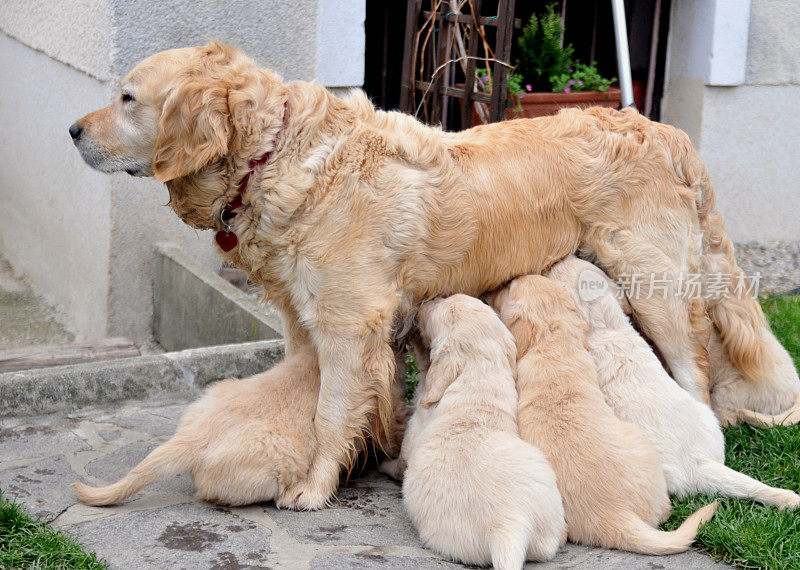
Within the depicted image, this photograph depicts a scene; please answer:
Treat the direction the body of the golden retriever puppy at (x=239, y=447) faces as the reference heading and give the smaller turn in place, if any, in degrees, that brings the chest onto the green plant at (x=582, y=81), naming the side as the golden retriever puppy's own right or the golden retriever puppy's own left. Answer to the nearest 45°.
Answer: approximately 45° to the golden retriever puppy's own left

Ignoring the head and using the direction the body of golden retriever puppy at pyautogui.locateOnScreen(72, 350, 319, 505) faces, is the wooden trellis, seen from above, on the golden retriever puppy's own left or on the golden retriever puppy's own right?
on the golden retriever puppy's own left

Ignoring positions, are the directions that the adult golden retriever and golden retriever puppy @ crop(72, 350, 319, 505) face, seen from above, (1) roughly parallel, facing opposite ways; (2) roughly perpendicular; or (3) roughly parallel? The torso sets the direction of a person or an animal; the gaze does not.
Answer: roughly parallel, facing opposite ways

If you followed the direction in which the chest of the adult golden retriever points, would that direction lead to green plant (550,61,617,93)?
no

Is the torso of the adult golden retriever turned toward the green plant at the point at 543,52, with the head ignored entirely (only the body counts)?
no

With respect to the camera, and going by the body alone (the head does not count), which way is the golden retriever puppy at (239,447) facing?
to the viewer's right

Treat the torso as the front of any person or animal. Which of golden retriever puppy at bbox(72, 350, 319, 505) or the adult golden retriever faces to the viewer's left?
the adult golden retriever

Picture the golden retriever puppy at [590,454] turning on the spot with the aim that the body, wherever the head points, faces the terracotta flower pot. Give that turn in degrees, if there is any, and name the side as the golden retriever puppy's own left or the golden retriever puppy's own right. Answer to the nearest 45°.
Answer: approximately 45° to the golden retriever puppy's own right

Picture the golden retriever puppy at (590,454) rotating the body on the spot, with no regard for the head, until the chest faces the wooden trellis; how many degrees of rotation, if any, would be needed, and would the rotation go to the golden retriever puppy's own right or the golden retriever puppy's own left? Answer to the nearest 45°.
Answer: approximately 45° to the golden retriever puppy's own right

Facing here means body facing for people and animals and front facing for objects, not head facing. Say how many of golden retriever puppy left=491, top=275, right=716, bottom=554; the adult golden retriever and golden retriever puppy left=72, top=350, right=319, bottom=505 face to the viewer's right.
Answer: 1

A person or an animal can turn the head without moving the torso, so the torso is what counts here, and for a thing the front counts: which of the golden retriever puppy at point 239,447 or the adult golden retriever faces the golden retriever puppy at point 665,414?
the golden retriever puppy at point 239,447

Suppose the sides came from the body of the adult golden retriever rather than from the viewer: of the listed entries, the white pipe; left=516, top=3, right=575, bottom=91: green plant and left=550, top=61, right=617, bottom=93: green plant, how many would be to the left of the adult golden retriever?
0

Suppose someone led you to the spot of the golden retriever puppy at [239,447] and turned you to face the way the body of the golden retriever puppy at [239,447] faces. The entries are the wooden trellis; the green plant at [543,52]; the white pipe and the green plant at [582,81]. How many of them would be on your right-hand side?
0

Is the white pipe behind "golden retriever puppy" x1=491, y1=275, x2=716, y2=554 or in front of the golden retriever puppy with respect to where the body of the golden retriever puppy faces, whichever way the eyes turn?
in front

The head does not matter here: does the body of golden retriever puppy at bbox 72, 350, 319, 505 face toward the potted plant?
no

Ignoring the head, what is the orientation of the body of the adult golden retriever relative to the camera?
to the viewer's left
